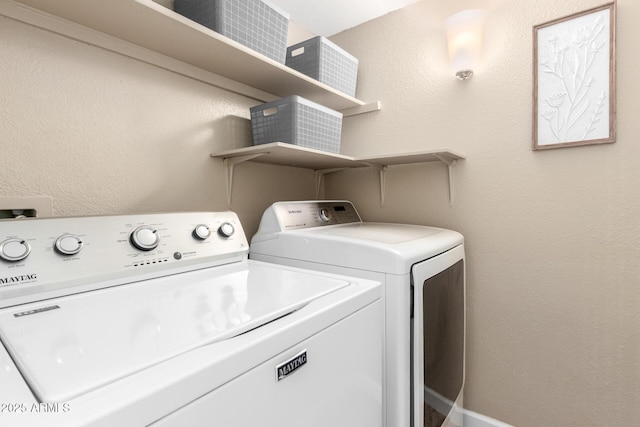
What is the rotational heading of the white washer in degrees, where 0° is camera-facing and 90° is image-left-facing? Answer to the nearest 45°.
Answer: approximately 315°

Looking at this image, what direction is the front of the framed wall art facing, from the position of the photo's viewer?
facing the viewer and to the left of the viewer

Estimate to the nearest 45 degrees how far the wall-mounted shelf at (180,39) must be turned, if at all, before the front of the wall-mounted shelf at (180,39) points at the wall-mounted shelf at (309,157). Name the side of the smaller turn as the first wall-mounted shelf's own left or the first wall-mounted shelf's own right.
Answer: approximately 45° to the first wall-mounted shelf's own left

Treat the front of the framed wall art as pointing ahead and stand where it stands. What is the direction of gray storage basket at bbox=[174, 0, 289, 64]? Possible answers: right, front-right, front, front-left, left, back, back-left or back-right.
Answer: front

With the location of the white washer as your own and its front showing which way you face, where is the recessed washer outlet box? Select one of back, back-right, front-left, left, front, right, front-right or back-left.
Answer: back

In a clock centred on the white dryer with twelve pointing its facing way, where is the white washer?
The white washer is roughly at 3 o'clock from the white dryer.
